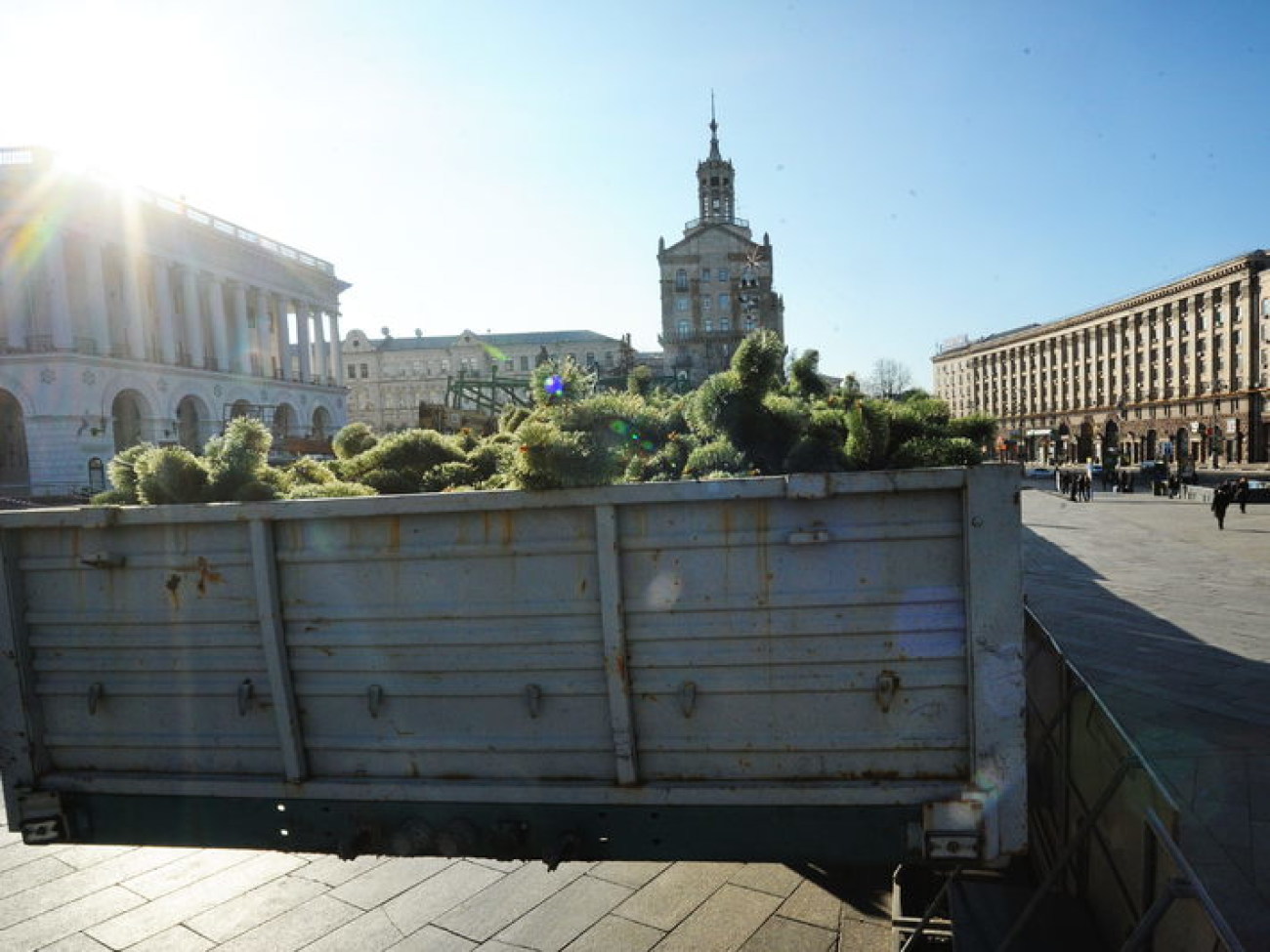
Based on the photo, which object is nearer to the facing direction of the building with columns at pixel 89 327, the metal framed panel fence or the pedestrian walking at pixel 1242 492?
the pedestrian walking

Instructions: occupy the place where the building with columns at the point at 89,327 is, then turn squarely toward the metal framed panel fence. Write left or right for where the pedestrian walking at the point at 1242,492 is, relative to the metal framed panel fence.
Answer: left

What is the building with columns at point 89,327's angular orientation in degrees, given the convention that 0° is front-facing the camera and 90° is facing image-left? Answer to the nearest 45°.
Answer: approximately 315°

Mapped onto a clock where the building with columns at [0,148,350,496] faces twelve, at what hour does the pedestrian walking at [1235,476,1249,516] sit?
The pedestrian walking is roughly at 12 o'clock from the building with columns.

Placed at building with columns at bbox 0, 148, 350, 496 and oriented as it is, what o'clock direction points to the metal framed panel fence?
The metal framed panel fence is roughly at 1 o'clock from the building with columns.
